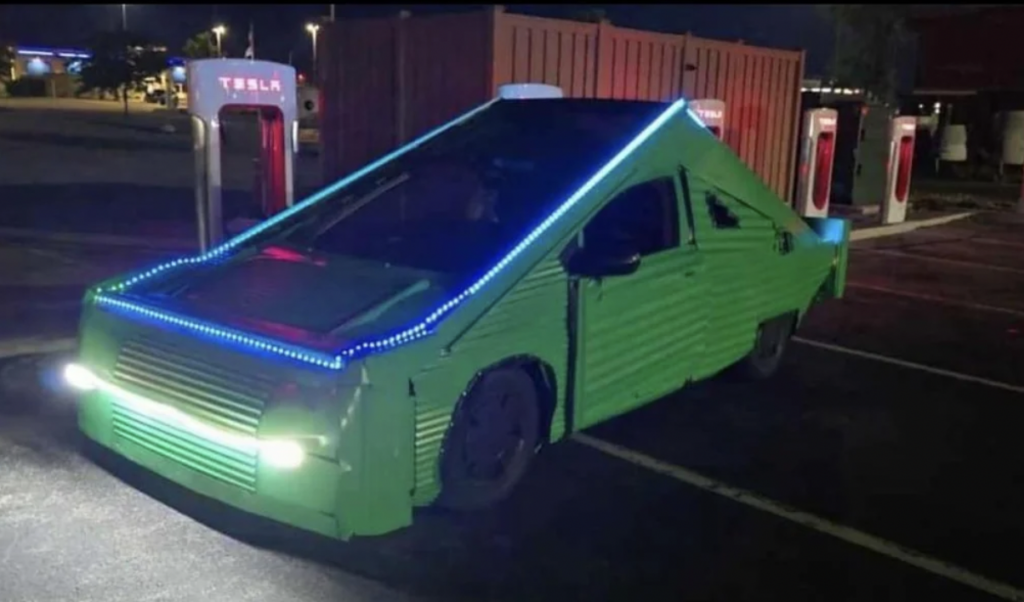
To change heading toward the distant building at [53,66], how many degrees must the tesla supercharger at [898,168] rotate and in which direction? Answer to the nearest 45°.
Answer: approximately 135° to its right

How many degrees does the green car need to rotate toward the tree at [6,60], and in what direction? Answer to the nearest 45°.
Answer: approximately 90° to its right

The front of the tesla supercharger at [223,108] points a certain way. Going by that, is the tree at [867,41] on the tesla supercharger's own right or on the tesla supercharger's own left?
on the tesla supercharger's own left

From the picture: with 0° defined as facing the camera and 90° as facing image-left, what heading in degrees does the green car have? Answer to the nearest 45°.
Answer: approximately 45°

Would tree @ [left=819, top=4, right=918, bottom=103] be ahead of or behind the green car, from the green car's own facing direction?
behind

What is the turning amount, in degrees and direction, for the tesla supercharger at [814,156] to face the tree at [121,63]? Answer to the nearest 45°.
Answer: approximately 180°

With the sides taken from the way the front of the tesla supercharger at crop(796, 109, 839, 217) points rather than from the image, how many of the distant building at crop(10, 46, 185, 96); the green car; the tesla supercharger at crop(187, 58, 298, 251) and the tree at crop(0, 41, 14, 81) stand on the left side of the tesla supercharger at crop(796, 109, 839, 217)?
0

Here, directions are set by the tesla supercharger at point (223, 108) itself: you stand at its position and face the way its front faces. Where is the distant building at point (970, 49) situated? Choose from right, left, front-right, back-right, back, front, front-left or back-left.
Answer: left

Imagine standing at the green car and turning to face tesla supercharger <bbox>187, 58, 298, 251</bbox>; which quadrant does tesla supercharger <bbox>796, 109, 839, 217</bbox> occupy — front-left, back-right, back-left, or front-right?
front-right

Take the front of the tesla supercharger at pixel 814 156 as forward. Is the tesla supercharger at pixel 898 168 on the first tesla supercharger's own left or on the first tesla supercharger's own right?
on the first tesla supercharger's own left

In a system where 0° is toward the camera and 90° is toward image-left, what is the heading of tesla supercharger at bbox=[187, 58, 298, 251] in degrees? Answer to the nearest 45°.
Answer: approximately 315°

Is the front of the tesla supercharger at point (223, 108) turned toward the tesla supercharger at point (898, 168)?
no

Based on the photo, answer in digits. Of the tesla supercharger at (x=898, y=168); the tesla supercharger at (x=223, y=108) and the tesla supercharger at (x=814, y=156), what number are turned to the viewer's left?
0

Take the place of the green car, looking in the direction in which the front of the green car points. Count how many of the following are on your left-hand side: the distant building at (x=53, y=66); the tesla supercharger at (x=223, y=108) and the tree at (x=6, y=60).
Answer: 0

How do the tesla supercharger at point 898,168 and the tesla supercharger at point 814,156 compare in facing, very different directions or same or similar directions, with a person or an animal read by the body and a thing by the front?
same or similar directions

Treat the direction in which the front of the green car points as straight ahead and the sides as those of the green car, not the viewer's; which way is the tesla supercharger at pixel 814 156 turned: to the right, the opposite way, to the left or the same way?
to the left

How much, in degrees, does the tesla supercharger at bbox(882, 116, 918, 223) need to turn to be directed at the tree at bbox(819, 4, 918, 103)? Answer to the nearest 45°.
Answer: approximately 135° to its left

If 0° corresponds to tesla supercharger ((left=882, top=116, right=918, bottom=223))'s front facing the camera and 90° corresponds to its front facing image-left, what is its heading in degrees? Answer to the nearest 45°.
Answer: approximately 315°

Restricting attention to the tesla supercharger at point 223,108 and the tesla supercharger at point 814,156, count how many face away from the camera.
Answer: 0

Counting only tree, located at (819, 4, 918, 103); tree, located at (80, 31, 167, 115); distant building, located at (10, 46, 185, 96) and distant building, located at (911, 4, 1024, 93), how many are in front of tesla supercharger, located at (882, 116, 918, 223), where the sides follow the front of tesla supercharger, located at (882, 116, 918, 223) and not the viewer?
0
